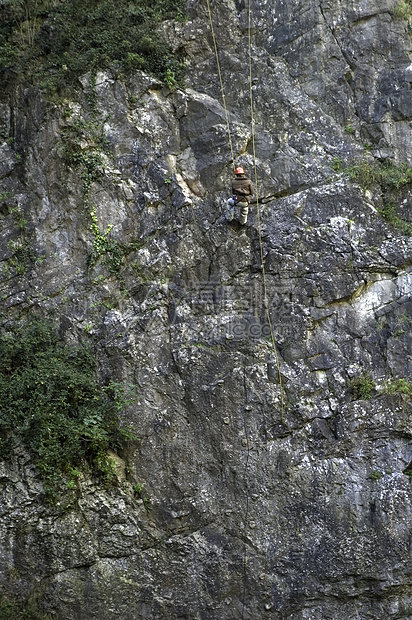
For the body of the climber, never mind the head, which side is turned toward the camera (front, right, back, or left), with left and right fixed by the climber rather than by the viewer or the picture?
back

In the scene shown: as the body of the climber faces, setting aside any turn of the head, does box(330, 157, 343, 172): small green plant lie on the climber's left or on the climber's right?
on the climber's right

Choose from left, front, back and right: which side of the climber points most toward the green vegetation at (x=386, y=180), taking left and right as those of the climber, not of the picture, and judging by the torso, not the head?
right

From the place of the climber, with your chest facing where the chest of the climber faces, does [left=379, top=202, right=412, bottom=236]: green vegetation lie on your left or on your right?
on your right
